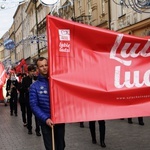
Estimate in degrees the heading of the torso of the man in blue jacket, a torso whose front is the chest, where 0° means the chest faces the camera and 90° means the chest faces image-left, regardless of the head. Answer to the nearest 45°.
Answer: approximately 315°
